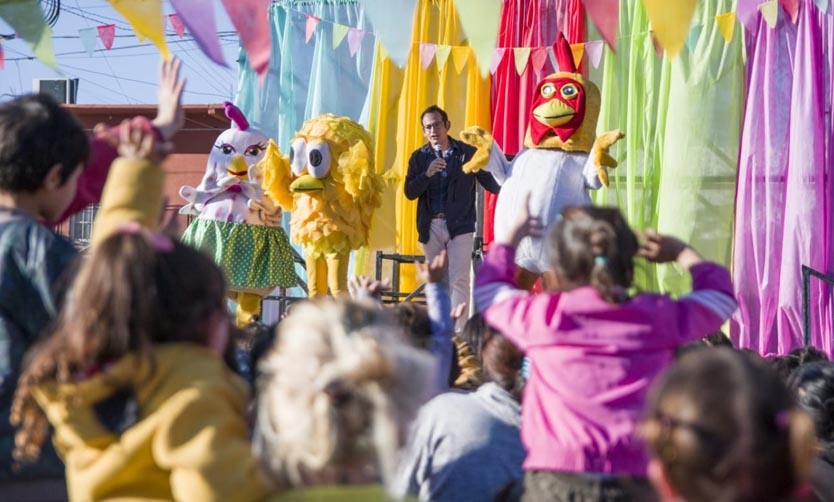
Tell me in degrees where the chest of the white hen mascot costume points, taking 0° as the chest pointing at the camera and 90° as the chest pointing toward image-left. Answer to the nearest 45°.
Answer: approximately 0°

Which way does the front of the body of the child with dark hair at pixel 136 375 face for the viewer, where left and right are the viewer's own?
facing away from the viewer and to the right of the viewer

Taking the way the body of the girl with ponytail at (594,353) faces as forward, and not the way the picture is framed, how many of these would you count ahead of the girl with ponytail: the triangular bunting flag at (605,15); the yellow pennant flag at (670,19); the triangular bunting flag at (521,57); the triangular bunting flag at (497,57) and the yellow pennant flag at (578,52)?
5

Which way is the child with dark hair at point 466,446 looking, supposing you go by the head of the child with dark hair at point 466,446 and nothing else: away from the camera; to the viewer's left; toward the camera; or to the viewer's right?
away from the camera

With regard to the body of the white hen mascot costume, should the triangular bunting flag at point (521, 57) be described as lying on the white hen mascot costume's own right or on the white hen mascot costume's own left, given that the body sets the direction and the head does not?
on the white hen mascot costume's own left

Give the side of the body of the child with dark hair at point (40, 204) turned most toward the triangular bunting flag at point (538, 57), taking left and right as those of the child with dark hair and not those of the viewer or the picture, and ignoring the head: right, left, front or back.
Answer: front

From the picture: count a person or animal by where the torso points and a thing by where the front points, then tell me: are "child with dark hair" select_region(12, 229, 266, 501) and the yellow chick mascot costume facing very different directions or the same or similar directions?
very different directions

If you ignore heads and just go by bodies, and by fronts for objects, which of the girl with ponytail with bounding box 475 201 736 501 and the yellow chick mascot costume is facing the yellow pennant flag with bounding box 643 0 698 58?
the girl with ponytail
